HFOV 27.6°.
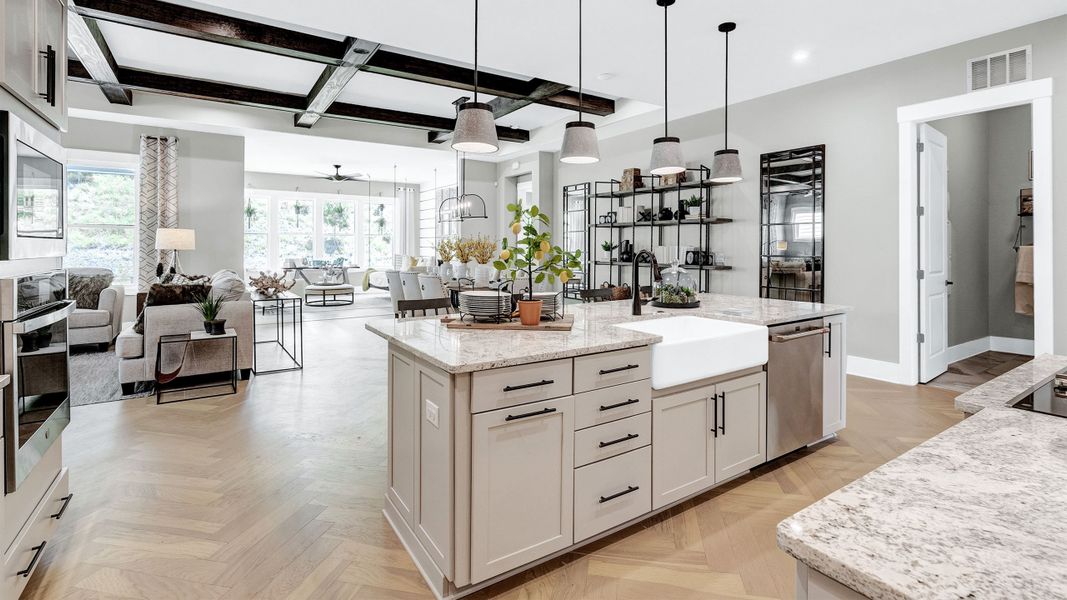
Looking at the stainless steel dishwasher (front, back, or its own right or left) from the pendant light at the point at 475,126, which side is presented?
right

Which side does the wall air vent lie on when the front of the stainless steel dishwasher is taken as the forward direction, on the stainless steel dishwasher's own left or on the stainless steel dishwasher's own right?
on the stainless steel dishwasher's own left

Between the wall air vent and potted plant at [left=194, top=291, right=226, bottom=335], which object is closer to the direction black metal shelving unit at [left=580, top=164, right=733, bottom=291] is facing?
the potted plant

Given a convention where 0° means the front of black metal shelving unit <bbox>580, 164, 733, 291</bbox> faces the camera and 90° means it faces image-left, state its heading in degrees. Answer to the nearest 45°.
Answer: approximately 45°

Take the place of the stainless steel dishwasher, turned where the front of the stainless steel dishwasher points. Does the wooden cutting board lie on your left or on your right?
on your right
